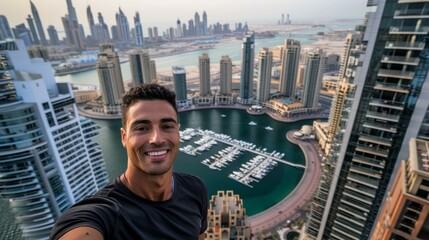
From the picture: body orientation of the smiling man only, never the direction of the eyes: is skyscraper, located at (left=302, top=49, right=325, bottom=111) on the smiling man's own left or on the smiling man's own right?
on the smiling man's own left

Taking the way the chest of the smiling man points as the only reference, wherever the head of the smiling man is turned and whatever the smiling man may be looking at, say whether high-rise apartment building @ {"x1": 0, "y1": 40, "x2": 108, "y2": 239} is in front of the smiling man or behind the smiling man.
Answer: behind

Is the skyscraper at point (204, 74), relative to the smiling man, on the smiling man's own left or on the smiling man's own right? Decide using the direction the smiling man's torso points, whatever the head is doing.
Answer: on the smiling man's own left

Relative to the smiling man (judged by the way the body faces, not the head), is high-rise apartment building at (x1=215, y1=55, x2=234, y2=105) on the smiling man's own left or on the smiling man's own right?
on the smiling man's own left

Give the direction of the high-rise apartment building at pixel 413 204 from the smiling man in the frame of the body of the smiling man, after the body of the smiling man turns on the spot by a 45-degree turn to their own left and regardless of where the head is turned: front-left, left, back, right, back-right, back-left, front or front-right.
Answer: left

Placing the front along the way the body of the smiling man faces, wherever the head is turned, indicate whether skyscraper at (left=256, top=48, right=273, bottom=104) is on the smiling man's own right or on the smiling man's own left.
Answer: on the smiling man's own left

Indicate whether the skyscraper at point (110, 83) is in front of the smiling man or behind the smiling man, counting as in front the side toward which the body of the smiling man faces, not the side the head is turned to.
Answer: behind

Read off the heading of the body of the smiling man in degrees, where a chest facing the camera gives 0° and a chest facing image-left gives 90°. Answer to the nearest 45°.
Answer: approximately 315°

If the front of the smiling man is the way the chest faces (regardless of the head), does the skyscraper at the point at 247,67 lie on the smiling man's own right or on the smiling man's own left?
on the smiling man's own left

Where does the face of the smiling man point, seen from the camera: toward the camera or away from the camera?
toward the camera
